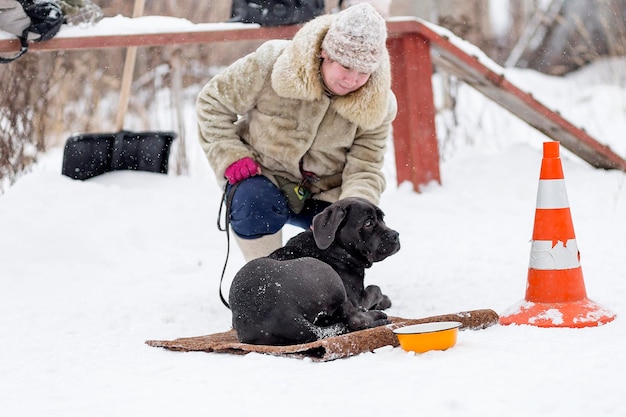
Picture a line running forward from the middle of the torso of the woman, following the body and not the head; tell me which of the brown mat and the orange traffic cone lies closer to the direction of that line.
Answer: the brown mat

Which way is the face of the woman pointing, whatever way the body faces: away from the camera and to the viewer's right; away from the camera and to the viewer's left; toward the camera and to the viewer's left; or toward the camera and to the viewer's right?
toward the camera and to the viewer's right

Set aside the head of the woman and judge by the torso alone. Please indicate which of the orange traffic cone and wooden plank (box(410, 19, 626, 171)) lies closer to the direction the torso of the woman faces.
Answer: the orange traffic cone

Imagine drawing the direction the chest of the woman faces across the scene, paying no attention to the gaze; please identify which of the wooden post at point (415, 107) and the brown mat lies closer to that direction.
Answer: the brown mat

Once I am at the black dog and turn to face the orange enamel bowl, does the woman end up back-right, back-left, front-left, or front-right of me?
back-left

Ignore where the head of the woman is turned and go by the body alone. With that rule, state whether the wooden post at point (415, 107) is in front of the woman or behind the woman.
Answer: behind

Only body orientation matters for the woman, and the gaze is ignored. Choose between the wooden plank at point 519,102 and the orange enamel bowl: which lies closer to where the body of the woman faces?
the orange enamel bowl

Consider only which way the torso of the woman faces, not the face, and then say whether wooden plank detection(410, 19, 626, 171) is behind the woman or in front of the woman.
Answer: behind

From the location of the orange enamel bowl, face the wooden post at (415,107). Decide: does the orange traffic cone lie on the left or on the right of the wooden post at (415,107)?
right

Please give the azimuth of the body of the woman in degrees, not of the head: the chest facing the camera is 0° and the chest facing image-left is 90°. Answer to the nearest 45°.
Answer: approximately 0°

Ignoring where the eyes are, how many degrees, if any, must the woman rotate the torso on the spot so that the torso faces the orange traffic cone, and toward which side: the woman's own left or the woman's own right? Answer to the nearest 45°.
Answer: approximately 45° to the woman's own left

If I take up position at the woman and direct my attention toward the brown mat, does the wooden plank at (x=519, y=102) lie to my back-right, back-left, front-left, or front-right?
back-left

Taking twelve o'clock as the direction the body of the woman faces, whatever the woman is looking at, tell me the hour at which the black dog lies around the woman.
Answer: The black dog is roughly at 12 o'clock from the woman.
